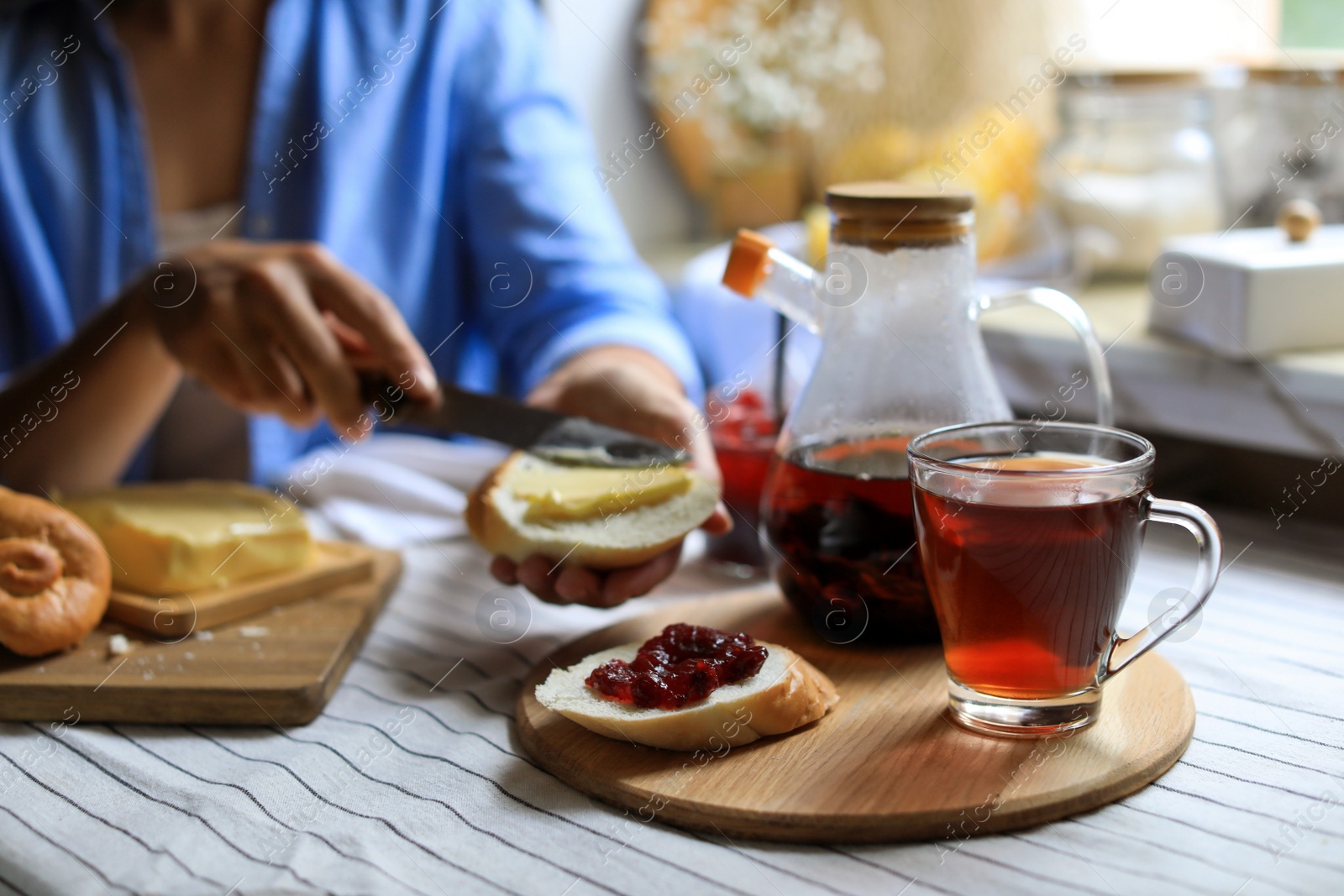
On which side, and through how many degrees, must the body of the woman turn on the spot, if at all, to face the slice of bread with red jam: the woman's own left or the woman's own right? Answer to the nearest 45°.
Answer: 0° — they already face it

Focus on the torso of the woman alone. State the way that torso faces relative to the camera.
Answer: toward the camera

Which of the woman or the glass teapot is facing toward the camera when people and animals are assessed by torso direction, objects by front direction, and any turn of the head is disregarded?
the woman

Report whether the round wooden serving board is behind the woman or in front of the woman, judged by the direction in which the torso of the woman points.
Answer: in front

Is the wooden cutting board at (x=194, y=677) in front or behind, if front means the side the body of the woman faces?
in front

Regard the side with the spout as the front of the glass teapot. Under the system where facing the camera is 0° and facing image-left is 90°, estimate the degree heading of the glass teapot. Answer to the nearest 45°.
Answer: approximately 90°

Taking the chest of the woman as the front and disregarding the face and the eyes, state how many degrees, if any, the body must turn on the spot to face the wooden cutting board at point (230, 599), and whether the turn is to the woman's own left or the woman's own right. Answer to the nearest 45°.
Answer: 0° — they already face it

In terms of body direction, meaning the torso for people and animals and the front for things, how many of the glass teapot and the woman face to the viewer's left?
1
